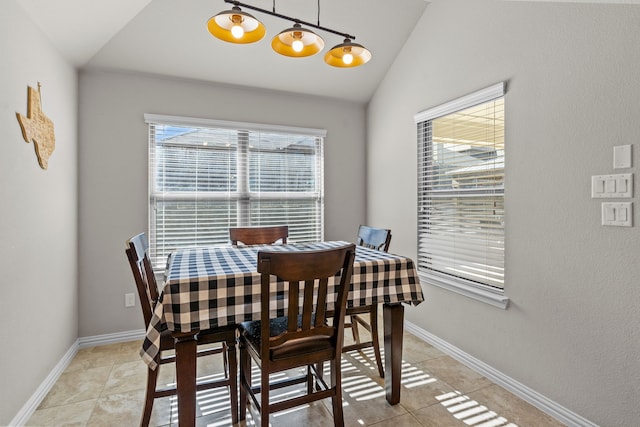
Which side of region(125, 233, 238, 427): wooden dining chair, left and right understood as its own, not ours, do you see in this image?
right

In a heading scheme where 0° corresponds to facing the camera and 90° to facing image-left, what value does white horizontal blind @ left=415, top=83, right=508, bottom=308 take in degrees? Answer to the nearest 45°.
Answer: approximately 45°

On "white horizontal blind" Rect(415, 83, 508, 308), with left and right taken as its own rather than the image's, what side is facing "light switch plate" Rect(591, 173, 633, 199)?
left

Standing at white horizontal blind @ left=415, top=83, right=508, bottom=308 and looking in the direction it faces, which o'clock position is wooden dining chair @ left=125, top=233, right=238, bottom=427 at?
The wooden dining chair is roughly at 12 o'clock from the white horizontal blind.

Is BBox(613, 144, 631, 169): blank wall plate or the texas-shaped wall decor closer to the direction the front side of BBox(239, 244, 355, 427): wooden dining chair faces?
the texas-shaped wall decor

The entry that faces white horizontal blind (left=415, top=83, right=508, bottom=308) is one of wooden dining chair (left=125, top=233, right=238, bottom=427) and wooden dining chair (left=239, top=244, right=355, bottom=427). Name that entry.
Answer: wooden dining chair (left=125, top=233, right=238, bottom=427)
